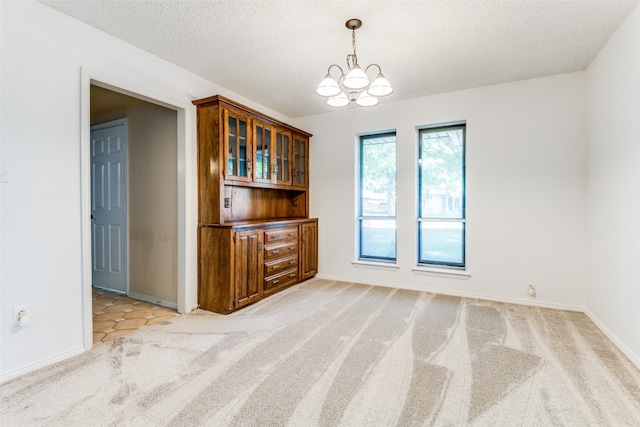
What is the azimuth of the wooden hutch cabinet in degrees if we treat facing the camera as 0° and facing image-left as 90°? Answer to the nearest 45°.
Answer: approximately 315°

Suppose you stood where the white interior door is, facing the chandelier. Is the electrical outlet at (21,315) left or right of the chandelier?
right

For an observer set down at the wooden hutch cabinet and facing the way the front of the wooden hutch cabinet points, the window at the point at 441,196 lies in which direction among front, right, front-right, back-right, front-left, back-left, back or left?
front-left

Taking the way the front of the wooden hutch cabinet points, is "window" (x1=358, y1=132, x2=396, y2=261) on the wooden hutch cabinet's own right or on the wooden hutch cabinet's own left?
on the wooden hutch cabinet's own left

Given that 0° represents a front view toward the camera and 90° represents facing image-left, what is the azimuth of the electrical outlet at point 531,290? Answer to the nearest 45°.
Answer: approximately 0°

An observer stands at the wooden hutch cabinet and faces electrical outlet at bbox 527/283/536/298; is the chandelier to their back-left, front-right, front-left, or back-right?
front-right

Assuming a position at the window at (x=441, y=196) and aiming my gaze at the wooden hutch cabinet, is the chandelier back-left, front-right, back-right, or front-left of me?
front-left

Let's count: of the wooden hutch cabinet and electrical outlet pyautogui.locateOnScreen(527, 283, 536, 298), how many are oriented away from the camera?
0

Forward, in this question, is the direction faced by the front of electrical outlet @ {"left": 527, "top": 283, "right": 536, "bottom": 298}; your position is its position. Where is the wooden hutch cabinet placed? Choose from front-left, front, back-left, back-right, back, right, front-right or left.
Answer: front-right

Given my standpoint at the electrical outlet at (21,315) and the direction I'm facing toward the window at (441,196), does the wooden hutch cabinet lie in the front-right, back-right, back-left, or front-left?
front-left

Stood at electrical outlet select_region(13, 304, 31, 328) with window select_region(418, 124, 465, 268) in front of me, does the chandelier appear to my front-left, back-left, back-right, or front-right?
front-right

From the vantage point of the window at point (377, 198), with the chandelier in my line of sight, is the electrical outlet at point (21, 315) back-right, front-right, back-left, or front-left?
front-right

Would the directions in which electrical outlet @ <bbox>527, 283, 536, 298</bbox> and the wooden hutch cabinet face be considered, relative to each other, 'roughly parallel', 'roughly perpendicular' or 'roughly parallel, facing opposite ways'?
roughly perpendicular

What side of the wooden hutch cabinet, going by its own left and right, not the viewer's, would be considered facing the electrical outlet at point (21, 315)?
right

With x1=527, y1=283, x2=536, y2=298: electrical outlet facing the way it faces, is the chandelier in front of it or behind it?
in front

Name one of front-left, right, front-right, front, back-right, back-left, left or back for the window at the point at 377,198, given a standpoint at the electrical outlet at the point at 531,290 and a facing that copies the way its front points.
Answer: right

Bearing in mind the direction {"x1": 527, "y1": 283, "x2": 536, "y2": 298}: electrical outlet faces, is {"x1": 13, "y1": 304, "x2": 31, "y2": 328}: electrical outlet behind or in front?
in front
